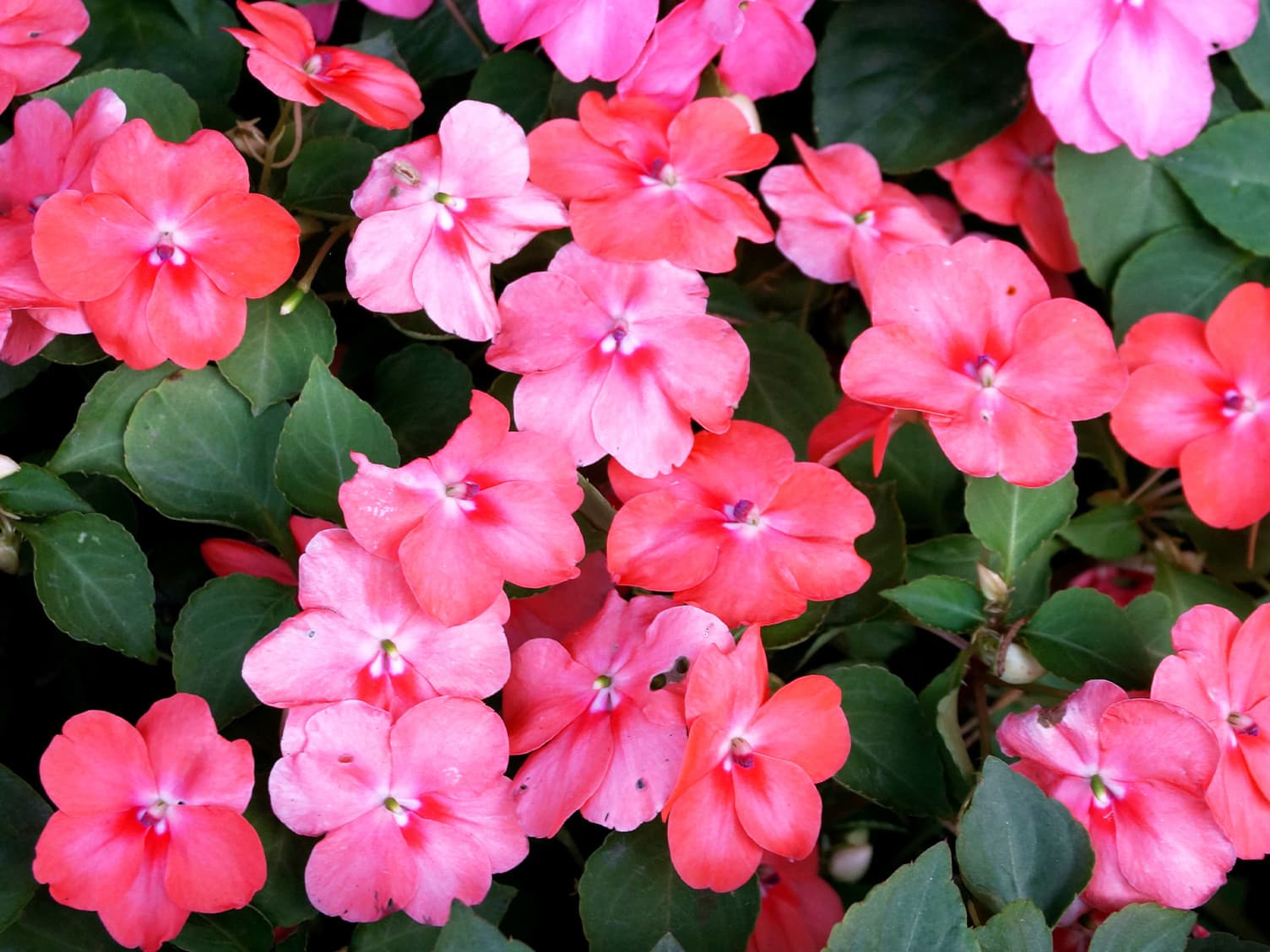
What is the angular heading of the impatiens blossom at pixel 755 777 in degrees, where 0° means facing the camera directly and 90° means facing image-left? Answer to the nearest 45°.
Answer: approximately 0°

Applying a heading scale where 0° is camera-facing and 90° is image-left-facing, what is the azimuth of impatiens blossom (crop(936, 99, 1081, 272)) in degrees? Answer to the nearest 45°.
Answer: approximately 45°
